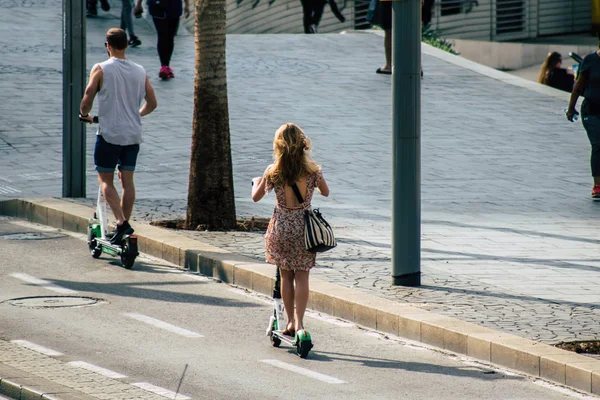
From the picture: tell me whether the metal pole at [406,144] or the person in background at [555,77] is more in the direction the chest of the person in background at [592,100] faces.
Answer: the metal pole

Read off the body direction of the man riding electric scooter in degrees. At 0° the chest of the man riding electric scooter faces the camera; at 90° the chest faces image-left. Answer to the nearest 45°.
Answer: approximately 135°

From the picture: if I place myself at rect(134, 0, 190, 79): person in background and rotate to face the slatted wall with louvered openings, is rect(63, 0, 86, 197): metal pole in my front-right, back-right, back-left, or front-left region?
back-right

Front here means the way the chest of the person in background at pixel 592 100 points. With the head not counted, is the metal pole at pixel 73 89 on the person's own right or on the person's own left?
on the person's own right

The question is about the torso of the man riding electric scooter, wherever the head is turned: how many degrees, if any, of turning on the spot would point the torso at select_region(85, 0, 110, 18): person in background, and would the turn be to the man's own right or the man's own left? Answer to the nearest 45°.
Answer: approximately 45° to the man's own right

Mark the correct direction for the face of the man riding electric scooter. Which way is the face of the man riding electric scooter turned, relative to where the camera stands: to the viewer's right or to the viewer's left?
to the viewer's left

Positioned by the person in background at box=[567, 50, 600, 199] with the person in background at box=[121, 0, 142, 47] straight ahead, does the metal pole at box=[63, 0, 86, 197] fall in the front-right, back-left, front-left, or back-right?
front-left
